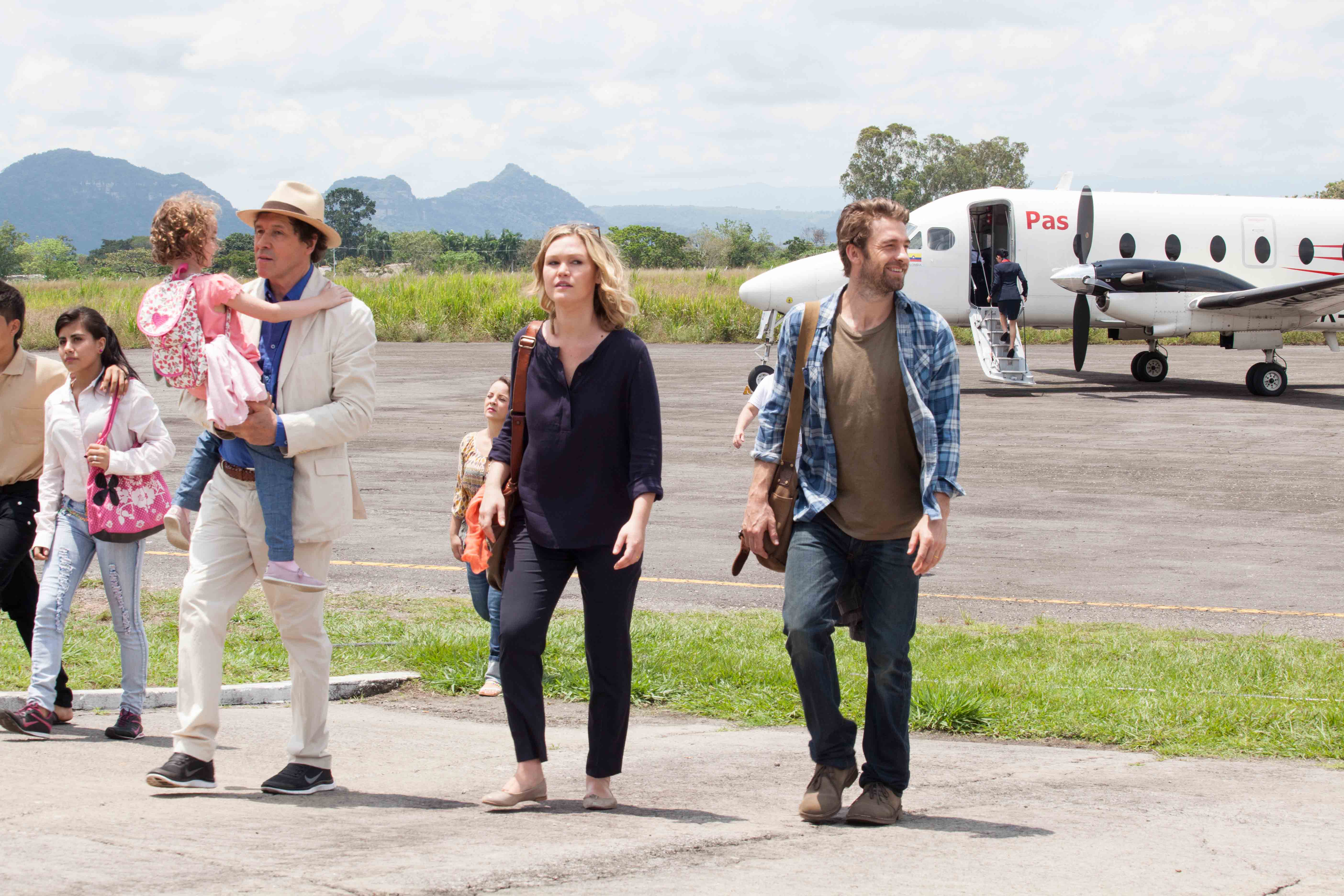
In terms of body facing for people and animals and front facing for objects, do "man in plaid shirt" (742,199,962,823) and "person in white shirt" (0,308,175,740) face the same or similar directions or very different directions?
same or similar directions

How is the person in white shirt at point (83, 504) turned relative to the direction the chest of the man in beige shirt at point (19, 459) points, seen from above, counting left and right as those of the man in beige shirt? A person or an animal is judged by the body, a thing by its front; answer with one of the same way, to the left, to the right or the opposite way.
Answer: the same way

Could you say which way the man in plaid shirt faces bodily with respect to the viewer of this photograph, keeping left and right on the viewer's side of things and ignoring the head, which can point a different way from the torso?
facing the viewer

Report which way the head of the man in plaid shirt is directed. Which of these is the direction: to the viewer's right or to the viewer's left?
to the viewer's right

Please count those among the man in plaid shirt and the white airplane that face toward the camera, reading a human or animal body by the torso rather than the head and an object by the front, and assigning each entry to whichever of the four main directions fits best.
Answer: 1

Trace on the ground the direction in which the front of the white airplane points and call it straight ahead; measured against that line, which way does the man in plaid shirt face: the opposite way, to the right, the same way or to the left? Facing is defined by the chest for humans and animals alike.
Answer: to the left

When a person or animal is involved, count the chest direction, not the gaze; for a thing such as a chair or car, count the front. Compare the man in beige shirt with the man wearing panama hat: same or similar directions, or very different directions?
same or similar directions

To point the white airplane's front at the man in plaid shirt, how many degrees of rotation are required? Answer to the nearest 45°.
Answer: approximately 90° to its left

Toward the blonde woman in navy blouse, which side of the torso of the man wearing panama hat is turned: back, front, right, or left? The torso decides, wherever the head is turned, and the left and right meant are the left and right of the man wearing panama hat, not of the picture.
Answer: left

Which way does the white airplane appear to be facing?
to the viewer's left

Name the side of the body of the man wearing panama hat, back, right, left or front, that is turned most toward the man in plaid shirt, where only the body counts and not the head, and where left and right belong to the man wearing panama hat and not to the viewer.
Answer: left

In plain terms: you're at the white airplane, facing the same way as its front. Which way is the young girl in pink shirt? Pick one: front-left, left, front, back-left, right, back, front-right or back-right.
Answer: left

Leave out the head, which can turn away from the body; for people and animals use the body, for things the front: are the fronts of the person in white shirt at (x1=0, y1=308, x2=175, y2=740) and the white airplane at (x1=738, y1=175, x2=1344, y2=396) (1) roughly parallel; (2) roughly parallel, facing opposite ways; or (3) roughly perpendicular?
roughly perpendicular

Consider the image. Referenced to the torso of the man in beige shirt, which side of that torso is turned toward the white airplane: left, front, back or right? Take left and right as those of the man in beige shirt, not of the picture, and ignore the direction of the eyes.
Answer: back

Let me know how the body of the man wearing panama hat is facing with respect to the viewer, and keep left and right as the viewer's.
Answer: facing the viewer and to the left of the viewer

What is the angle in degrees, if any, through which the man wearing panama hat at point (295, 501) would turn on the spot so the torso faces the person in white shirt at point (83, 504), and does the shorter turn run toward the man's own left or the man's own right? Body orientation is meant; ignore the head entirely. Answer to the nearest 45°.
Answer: approximately 90° to the man's own right

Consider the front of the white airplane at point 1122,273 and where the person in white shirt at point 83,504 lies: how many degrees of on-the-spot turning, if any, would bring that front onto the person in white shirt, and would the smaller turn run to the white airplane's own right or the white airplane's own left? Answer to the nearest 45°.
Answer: approximately 90° to the white airplane's own left
